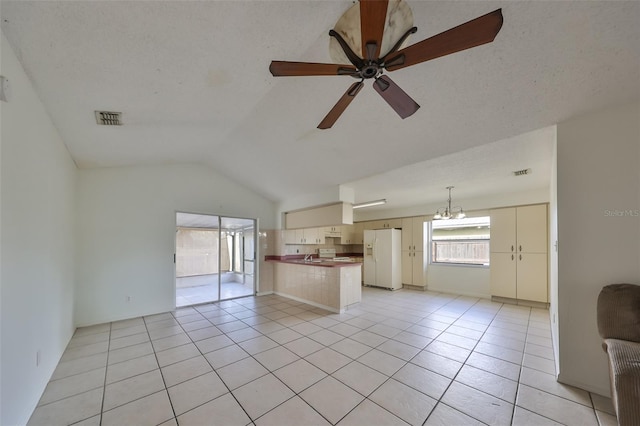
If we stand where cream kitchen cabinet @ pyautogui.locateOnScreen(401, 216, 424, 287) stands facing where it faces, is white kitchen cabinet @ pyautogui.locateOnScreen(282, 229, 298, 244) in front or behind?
in front

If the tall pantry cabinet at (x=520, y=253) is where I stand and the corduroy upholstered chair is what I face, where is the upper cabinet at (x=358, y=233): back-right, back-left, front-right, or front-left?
back-right

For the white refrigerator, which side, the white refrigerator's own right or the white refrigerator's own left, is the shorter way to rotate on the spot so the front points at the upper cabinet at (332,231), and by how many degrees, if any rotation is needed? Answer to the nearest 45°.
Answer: approximately 45° to the white refrigerator's own right

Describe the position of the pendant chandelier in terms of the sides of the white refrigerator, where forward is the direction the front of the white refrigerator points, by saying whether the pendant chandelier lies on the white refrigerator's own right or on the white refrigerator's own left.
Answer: on the white refrigerator's own left

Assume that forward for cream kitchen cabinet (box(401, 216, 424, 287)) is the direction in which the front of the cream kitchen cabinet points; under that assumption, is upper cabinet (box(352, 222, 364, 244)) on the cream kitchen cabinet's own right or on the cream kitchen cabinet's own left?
on the cream kitchen cabinet's own right

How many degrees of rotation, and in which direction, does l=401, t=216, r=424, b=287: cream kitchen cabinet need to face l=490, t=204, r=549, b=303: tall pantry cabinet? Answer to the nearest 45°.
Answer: approximately 90° to its left

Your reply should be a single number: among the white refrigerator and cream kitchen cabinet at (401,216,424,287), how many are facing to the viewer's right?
0

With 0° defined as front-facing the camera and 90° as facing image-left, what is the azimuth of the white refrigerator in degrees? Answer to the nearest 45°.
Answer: approximately 45°

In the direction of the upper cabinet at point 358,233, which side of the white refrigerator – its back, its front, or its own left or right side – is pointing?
right

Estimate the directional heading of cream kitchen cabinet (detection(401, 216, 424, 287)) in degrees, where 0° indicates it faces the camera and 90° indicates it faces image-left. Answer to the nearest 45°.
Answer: approximately 45°

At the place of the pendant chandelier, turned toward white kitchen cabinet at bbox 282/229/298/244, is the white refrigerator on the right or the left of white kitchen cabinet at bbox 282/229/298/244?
right

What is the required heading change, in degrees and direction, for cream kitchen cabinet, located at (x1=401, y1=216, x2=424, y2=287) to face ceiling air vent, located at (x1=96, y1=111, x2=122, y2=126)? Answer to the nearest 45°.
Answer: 0° — it already faces it
